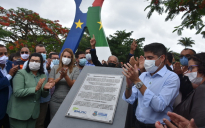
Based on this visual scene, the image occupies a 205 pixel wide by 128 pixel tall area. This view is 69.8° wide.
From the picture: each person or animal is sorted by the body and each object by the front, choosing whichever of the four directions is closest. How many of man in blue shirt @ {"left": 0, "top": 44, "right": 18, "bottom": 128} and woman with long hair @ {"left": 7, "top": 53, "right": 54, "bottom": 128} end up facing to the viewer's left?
0

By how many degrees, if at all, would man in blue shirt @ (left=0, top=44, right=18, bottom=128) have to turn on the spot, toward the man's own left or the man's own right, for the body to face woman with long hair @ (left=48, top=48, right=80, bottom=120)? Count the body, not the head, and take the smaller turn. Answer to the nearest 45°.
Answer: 0° — they already face them

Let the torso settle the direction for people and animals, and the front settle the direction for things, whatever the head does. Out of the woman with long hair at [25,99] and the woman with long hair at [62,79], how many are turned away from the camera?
0

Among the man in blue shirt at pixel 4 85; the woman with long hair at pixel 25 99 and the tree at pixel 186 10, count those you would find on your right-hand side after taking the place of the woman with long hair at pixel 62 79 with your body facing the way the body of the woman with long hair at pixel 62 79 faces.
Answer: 2

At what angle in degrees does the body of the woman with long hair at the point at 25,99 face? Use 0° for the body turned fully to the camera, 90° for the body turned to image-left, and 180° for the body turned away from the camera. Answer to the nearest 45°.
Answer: approximately 315°

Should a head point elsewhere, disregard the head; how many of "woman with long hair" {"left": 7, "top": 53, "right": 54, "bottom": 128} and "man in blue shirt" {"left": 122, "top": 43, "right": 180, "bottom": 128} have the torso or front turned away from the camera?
0

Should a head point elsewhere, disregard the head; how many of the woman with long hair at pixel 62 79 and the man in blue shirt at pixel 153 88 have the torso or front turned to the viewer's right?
0

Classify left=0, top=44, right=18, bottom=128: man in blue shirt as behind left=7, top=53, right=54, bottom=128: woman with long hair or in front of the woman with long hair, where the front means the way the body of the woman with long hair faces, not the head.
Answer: behind

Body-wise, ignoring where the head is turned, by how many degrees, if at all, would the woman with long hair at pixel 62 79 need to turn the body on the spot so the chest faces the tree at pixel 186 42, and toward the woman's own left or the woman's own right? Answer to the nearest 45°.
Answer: approximately 135° to the woman's own left

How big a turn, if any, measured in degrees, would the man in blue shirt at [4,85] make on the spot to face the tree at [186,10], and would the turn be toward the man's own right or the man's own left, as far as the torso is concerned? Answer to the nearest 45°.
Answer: approximately 45° to the man's own left

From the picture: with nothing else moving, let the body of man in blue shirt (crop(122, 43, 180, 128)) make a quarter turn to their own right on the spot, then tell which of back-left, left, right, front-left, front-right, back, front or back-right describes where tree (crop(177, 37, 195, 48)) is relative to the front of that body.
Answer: front-right

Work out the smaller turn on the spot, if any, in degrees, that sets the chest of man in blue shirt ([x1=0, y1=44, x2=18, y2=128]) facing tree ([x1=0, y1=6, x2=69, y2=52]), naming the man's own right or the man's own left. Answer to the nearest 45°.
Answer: approximately 135° to the man's own left

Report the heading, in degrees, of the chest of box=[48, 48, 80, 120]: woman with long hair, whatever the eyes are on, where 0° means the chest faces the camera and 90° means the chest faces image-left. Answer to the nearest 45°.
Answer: approximately 0°

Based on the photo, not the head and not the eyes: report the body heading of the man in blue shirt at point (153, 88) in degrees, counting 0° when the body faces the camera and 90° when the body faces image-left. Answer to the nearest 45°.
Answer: approximately 45°

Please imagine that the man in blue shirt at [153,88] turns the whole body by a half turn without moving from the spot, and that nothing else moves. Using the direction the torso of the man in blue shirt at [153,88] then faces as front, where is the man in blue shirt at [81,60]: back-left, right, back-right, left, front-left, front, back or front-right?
left

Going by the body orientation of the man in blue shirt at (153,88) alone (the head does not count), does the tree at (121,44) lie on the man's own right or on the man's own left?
on the man's own right

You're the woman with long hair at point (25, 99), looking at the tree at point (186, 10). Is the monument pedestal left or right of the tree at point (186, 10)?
right

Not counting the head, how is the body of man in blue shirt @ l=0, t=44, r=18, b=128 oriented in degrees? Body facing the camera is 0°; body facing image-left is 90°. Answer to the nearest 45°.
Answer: approximately 315°
